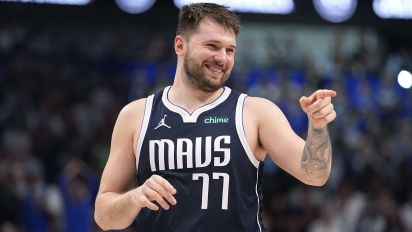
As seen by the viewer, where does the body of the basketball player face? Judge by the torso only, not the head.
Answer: toward the camera

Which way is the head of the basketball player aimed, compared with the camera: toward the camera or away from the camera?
toward the camera
